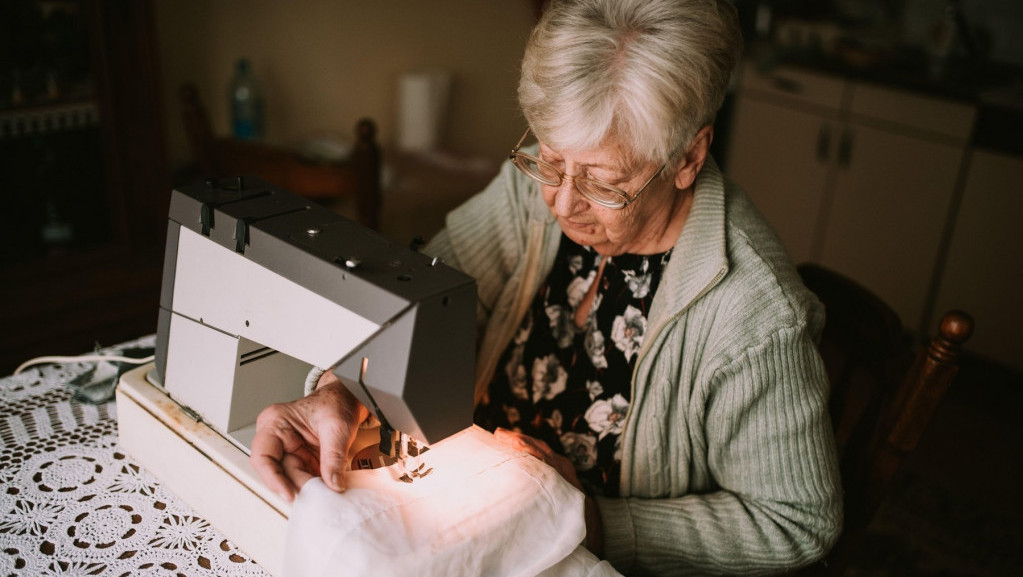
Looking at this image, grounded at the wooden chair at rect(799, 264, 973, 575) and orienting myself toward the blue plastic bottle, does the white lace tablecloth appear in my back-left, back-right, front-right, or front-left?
front-left

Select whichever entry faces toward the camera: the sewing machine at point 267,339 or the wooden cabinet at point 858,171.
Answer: the wooden cabinet

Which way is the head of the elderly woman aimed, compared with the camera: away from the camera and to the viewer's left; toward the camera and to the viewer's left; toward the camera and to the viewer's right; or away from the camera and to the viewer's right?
toward the camera and to the viewer's left

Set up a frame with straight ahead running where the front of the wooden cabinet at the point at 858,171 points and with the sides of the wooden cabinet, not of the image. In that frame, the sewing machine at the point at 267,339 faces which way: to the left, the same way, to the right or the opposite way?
the opposite way

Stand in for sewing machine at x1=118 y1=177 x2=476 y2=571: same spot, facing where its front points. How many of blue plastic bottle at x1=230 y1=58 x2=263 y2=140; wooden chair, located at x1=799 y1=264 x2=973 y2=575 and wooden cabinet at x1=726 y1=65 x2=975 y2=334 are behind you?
0

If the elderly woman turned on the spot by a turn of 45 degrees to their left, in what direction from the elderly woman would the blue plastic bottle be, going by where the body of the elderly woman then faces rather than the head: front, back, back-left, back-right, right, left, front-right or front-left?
back-right

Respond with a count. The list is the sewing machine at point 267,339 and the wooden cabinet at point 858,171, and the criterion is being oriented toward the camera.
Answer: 1

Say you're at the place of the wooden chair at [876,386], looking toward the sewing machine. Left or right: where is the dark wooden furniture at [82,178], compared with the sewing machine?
right

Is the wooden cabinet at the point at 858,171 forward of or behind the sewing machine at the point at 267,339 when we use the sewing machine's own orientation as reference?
forward

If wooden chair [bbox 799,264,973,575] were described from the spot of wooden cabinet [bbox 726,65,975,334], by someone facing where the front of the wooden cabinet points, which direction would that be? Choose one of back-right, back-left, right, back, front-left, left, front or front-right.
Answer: front

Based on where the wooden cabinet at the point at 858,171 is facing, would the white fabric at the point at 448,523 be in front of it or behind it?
in front

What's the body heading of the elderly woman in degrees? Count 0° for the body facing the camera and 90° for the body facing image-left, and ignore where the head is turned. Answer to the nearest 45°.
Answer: approximately 45°

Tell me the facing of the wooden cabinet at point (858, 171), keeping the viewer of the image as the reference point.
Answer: facing the viewer

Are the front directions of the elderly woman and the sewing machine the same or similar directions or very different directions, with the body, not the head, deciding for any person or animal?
very different directions

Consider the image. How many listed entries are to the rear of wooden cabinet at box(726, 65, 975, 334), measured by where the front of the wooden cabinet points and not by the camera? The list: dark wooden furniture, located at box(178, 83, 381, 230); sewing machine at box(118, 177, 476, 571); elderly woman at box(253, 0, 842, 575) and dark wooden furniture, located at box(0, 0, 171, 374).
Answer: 0

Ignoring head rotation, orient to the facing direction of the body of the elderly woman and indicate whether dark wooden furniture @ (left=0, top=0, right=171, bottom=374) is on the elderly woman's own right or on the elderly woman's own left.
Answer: on the elderly woman's own right
